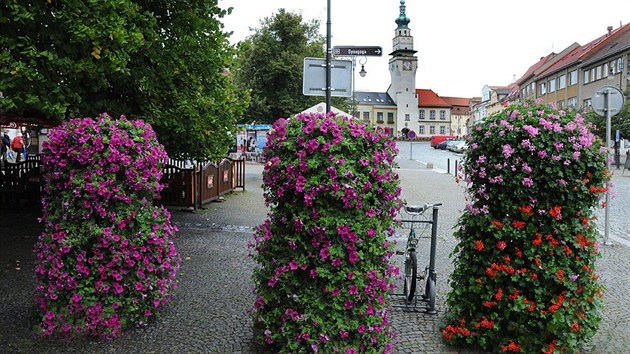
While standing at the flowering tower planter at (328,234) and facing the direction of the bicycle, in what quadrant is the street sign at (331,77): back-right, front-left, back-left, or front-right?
front-left

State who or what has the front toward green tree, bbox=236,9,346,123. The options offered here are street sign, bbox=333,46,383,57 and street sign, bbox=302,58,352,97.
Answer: street sign, bbox=302,58,352,97

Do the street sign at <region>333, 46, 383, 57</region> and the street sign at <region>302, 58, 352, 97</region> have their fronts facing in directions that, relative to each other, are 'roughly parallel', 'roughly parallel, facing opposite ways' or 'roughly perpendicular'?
roughly parallel, facing opposite ways

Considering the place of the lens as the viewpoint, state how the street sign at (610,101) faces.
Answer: facing away from the viewer

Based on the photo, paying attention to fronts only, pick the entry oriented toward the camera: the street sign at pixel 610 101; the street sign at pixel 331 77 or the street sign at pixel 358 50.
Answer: the street sign at pixel 358 50

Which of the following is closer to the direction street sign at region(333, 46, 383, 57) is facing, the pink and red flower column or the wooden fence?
the pink and red flower column

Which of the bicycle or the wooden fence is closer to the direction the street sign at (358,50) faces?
the bicycle

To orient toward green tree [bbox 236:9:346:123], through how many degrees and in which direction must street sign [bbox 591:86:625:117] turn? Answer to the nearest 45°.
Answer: approximately 45° to its left

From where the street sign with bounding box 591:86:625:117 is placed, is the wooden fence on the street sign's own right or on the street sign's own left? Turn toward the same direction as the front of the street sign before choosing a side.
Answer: on the street sign's own left

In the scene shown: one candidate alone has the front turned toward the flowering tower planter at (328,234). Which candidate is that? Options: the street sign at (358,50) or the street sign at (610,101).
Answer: the street sign at (358,50)

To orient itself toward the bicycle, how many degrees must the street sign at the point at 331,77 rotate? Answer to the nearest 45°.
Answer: approximately 180°

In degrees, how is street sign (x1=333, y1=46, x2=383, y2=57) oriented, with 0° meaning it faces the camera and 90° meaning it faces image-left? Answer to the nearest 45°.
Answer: approximately 0°

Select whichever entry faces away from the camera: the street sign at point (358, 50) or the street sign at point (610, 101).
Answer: the street sign at point (610, 101)

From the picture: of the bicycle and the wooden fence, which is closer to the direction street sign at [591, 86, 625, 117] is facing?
the wooden fence

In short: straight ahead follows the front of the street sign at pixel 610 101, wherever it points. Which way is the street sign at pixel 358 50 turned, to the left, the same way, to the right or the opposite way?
the opposite way

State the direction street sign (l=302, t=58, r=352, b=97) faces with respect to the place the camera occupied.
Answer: facing away from the viewer
